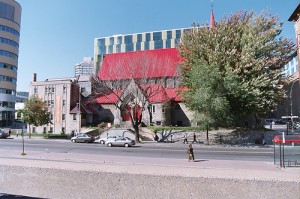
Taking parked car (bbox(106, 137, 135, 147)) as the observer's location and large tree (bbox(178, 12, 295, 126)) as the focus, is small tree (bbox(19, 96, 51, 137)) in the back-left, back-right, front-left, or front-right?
back-left

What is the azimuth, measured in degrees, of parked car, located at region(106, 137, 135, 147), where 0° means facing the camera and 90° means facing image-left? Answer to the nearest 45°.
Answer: approximately 90°

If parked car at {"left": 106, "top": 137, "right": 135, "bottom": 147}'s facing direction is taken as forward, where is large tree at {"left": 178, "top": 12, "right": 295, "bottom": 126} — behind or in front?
behind

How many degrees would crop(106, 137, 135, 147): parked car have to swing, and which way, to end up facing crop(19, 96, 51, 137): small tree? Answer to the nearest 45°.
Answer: approximately 45° to its right
